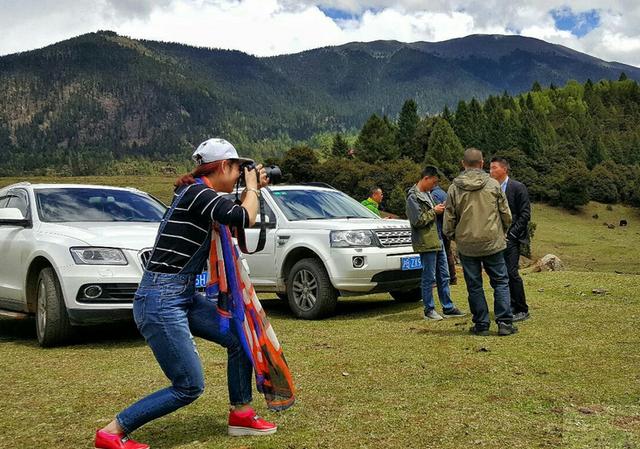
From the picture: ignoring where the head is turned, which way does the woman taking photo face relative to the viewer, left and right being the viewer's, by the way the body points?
facing to the right of the viewer

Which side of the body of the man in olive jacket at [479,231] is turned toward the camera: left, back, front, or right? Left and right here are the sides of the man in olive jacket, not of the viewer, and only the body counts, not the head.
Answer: back

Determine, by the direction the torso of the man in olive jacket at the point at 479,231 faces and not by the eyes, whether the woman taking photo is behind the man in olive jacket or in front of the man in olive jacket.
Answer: behind

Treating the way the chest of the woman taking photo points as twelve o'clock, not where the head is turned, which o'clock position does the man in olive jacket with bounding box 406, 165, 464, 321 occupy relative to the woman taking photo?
The man in olive jacket is roughly at 10 o'clock from the woman taking photo.
